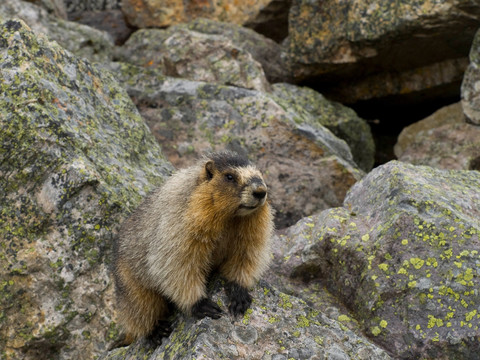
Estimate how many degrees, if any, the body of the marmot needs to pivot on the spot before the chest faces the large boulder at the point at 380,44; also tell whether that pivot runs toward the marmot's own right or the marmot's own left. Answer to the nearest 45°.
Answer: approximately 90° to the marmot's own left

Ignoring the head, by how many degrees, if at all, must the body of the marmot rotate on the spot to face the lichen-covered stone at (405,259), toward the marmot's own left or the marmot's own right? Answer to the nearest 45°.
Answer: approximately 45° to the marmot's own left

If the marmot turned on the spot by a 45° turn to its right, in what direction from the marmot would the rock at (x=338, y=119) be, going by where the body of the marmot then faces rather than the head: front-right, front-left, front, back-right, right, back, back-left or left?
back-left

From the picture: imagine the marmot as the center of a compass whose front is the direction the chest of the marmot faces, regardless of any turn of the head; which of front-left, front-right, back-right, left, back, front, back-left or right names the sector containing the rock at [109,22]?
back-left

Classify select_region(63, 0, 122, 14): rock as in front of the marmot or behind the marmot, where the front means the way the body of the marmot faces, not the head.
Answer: behind

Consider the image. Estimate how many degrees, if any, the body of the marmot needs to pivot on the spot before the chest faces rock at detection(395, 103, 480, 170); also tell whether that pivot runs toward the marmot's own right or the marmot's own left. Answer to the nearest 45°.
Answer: approximately 90° to the marmot's own left

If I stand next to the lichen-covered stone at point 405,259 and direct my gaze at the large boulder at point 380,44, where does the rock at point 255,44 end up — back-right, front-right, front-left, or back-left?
front-left

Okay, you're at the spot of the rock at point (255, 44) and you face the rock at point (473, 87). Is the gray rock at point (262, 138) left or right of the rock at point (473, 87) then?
right
